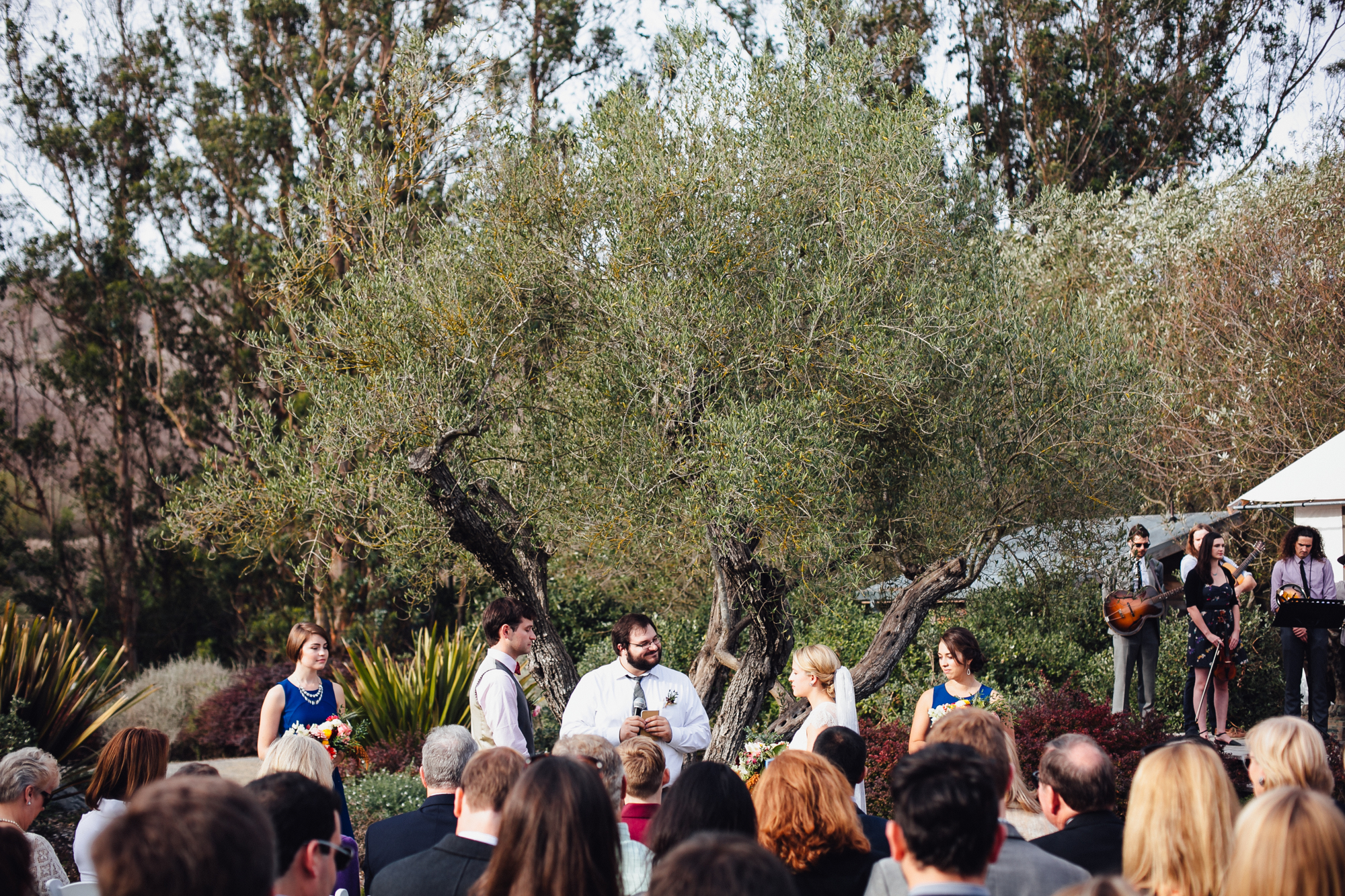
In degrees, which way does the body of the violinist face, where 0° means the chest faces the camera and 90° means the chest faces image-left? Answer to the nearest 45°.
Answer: approximately 315°

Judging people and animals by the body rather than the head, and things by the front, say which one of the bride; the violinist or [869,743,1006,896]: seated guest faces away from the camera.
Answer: the seated guest

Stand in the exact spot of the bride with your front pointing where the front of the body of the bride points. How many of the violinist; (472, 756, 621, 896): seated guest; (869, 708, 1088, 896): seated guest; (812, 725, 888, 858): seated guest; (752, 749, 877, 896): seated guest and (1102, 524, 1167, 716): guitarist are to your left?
4

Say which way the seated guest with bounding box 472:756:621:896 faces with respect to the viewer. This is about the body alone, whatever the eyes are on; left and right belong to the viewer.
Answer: facing away from the viewer

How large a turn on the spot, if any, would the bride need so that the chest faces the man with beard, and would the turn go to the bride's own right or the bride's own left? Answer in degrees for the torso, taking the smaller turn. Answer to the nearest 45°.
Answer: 0° — they already face them

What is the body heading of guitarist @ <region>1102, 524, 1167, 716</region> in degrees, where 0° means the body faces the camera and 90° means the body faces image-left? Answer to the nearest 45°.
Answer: approximately 0°

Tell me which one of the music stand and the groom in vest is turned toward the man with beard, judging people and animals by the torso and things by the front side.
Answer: the groom in vest

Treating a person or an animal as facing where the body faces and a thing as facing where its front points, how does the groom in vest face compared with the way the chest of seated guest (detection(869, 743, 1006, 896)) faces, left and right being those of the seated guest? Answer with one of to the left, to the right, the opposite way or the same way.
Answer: to the right

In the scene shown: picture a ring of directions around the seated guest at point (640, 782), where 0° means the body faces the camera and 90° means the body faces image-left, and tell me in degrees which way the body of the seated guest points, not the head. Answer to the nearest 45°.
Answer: approximately 180°

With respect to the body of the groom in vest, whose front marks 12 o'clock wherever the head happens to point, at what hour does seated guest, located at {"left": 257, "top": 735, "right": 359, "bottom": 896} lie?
The seated guest is roughly at 4 o'clock from the groom in vest.

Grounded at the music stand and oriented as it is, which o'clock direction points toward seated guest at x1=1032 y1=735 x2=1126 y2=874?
The seated guest is roughly at 6 o'clock from the music stand.

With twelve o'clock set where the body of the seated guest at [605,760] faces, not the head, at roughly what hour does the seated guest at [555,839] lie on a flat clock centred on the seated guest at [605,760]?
the seated guest at [555,839] is roughly at 6 o'clock from the seated guest at [605,760].

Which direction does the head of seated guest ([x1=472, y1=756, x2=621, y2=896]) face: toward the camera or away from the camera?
away from the camera

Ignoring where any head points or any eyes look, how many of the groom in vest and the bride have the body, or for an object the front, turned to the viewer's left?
1
